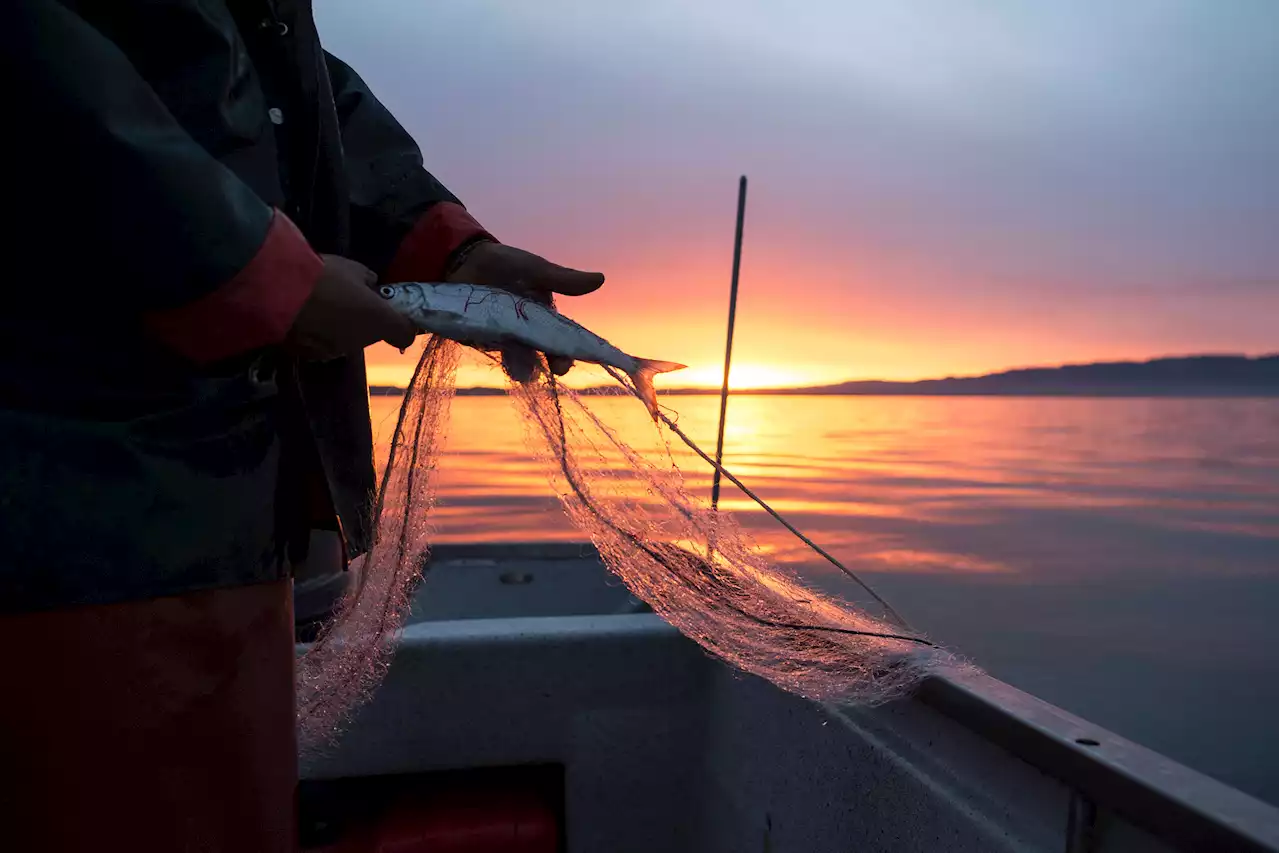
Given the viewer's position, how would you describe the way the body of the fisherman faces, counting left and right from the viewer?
facing the viewer and to the right of the viewer
